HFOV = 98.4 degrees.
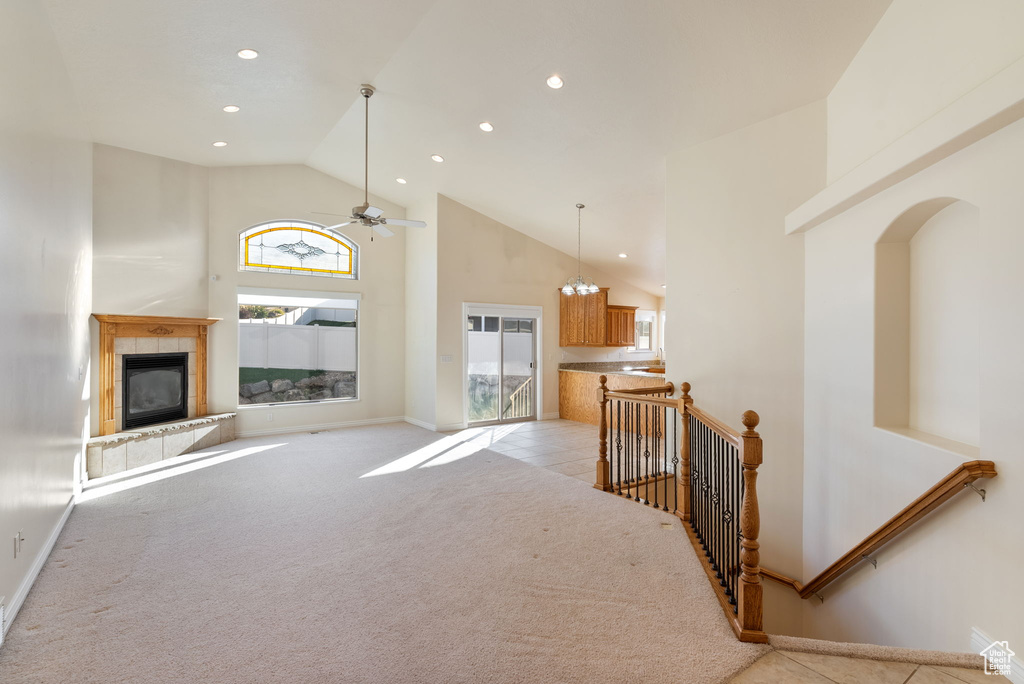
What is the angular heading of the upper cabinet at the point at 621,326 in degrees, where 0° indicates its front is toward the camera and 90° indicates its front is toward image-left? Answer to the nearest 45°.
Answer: approximately 0°

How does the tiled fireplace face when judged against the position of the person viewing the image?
facing the viewer and to the right of the viewer

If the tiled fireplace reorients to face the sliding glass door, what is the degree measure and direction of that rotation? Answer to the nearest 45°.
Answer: approximately 45° to its left

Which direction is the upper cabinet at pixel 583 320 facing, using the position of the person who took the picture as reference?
facing the viewer

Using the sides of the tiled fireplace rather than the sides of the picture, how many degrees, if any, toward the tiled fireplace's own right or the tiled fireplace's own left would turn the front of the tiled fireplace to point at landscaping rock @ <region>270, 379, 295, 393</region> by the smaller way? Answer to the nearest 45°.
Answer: approximately 45° to the tiled fireplace's own left

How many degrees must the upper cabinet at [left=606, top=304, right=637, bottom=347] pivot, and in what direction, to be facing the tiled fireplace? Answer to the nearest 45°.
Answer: approximately 45° to its right

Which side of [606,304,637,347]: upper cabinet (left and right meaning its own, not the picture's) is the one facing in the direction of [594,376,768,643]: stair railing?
front

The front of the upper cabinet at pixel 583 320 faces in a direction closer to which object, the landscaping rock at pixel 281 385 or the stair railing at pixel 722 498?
the stair railing

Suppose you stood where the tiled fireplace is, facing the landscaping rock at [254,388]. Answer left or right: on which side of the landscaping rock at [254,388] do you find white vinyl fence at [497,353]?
right
